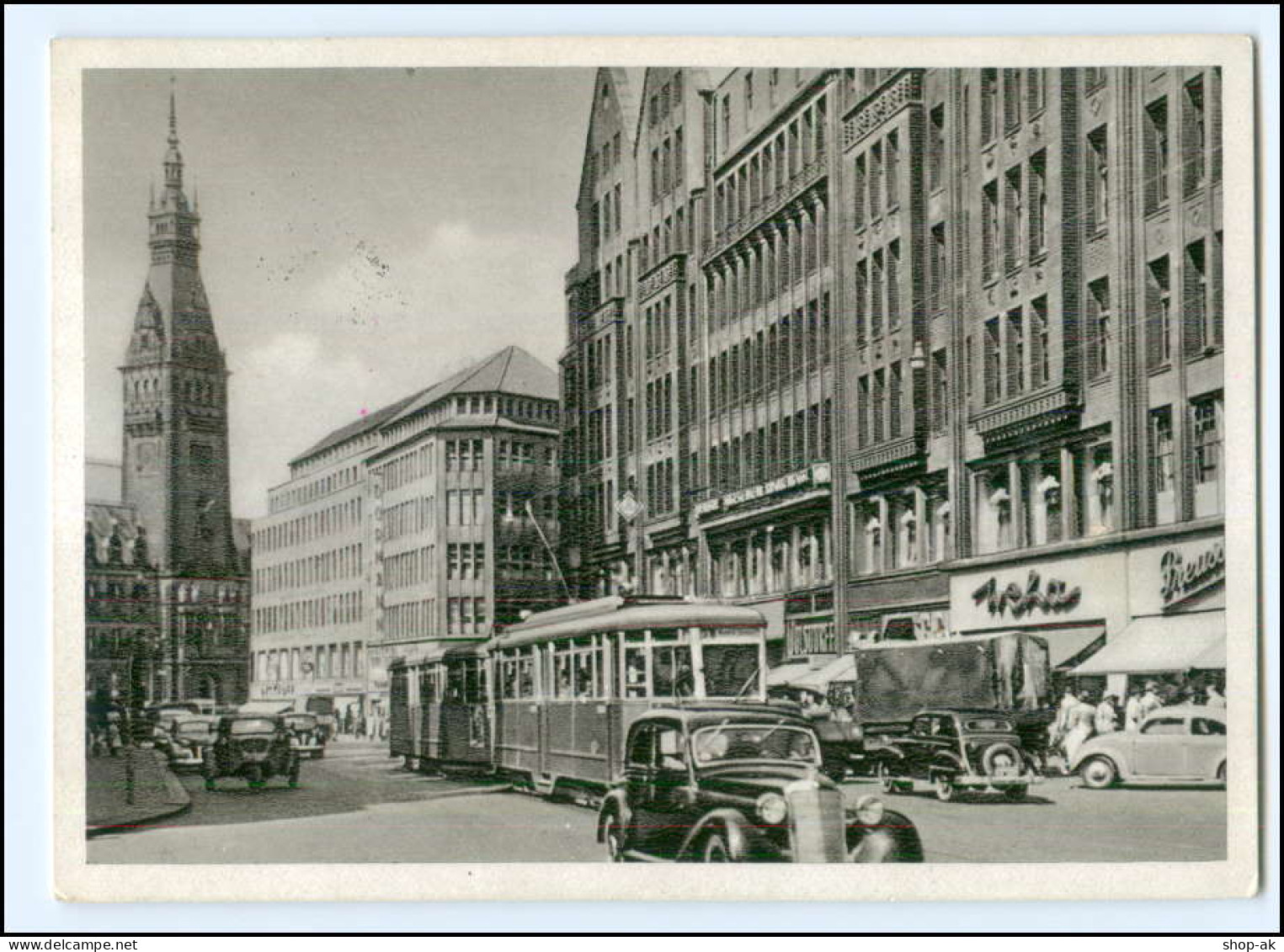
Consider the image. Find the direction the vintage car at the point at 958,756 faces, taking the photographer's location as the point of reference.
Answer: facing away from the viewer and to the left of the viewer

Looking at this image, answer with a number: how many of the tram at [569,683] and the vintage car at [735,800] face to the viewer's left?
0

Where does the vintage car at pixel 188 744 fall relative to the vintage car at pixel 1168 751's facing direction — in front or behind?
in front

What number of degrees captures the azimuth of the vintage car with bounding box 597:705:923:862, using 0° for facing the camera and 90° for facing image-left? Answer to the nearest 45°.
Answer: approximately 315°

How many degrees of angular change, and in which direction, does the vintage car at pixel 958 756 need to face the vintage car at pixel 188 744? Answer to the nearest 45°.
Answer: approximately 45° to its left

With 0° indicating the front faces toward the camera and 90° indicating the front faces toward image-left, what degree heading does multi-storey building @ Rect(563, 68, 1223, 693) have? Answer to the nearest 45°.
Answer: approximately 45°

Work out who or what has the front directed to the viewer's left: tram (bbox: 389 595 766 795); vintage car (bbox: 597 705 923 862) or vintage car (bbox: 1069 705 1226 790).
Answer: vintage car (bbox: 1069 705 1226 790)

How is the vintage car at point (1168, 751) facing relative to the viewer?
to the viewer's left

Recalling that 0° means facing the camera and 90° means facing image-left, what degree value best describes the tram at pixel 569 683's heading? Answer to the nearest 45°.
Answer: approximately 315°
